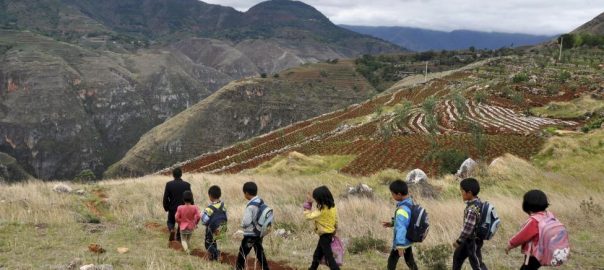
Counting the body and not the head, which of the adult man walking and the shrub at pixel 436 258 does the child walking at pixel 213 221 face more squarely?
the adult man walking

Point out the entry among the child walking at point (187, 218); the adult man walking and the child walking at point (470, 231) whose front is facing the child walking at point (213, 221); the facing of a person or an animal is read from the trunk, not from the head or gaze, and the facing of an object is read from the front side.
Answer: the child walking at point (470, 231)

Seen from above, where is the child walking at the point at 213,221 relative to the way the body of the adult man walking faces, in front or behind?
behind

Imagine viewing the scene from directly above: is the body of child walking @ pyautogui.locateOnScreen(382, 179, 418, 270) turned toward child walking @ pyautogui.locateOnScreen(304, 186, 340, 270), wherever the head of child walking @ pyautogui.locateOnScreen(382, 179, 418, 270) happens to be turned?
yes

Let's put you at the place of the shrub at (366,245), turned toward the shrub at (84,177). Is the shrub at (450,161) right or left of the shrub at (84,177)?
right

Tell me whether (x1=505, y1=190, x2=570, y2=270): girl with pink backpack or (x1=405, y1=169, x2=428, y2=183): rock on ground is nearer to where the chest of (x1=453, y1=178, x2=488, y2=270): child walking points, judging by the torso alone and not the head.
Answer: the rock on ground
